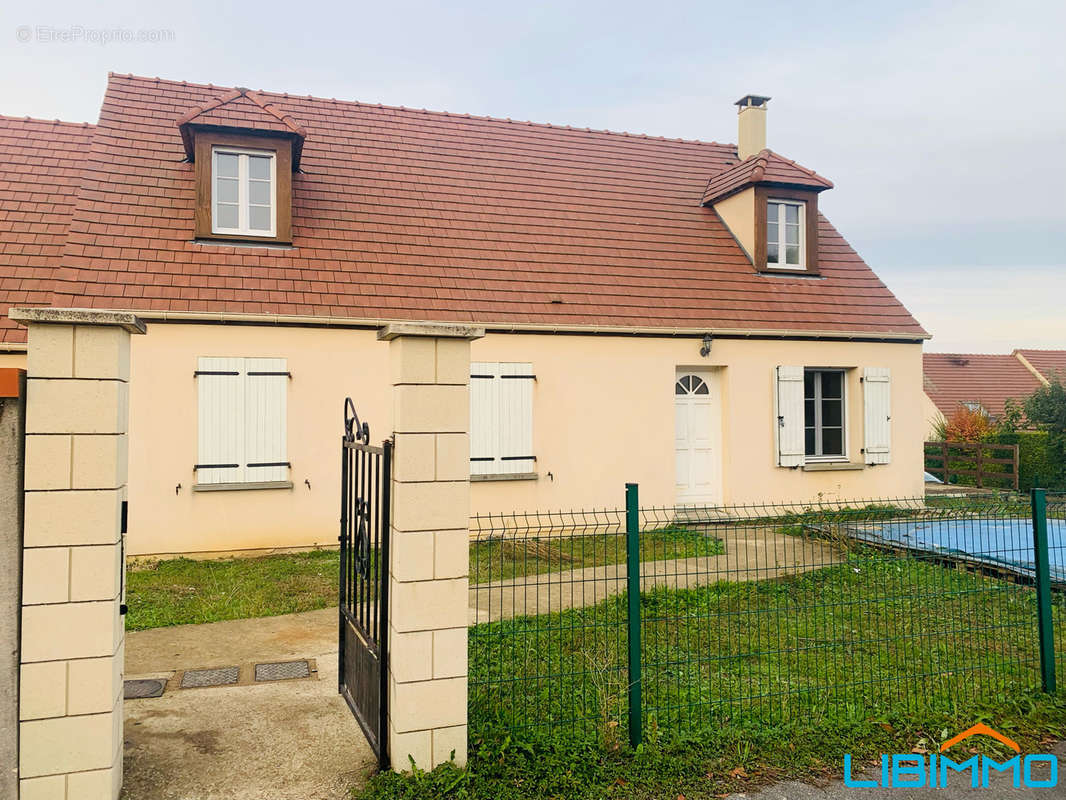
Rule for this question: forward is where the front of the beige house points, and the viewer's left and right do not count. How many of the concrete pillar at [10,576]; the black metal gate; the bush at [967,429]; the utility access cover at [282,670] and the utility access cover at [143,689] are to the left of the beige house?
1

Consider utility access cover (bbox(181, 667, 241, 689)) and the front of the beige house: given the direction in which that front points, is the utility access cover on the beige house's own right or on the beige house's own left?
on the beige house's own right

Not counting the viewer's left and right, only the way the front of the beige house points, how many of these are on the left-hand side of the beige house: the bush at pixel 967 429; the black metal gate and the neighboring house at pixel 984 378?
2

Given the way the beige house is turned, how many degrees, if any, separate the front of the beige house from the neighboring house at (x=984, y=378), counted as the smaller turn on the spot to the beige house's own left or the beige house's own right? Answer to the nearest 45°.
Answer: approximately 90° to the beige house's own left

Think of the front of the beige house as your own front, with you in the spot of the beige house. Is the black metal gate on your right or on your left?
on your right

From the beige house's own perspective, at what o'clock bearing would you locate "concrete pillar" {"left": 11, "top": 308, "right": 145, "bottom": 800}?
The concrete pillar is roughly at 2 o'clock from the beige house.

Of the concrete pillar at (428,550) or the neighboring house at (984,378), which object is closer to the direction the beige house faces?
the concrete pillar

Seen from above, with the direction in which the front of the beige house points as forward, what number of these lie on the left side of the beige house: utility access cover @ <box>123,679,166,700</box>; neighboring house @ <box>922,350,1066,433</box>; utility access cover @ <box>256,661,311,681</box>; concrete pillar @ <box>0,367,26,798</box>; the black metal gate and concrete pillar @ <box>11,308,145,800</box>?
1

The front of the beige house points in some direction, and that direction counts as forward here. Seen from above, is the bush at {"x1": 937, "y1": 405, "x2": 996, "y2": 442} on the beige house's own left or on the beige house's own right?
on the beige house's own left

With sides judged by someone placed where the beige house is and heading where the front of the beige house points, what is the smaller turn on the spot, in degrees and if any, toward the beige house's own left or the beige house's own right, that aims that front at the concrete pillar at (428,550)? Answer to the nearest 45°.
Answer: approximately 45° to the beige house's own right

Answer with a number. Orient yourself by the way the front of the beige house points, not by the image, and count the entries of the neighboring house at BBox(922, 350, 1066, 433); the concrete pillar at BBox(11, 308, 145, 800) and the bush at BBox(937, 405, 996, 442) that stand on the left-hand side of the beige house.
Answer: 2

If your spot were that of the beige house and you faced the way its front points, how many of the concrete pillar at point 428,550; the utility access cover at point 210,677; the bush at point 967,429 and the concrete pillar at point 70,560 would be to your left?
1

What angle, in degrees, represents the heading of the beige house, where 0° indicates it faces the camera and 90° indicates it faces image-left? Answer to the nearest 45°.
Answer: approximately 315°

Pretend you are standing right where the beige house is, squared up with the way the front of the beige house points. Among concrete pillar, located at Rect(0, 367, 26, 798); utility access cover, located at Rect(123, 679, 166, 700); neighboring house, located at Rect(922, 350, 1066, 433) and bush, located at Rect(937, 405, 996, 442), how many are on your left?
2

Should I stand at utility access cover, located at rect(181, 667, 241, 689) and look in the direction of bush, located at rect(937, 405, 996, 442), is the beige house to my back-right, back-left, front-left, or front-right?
front-left
